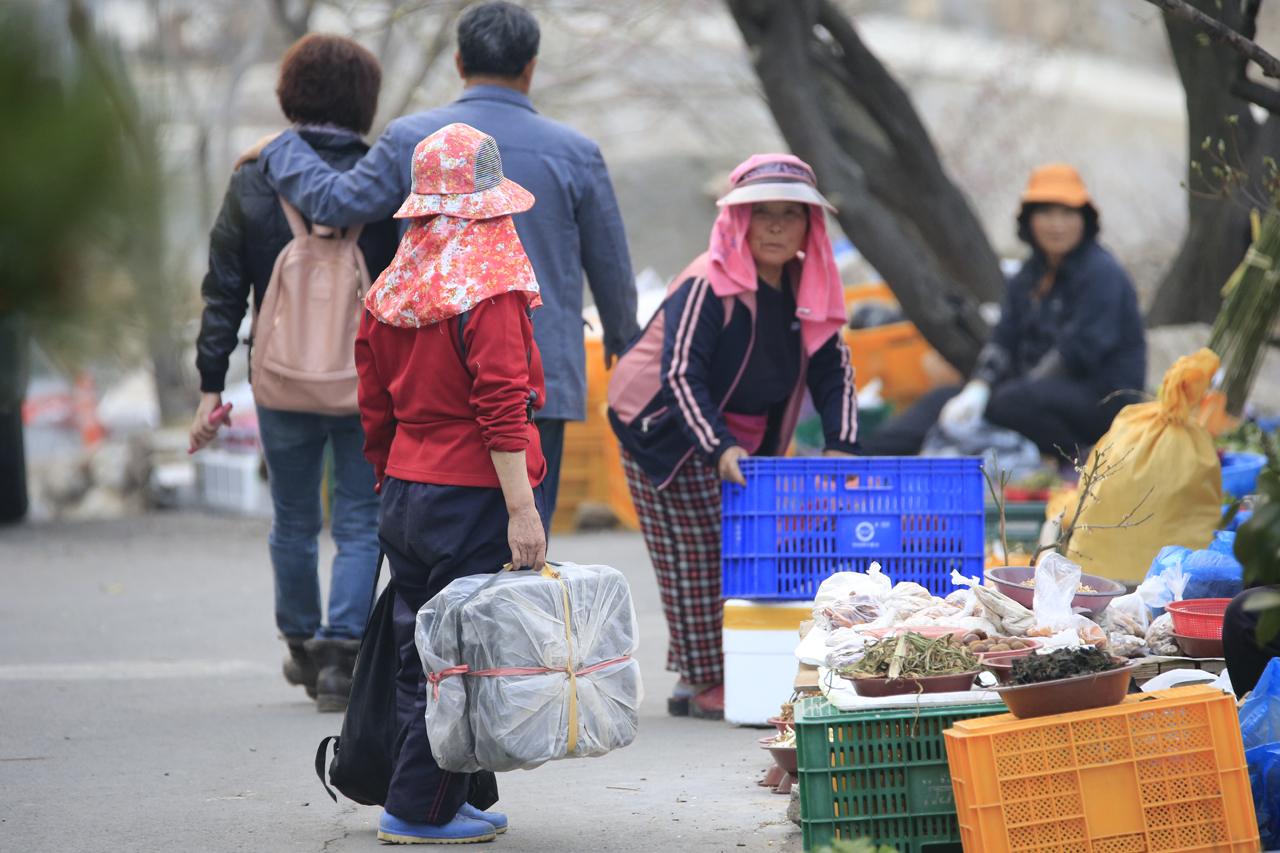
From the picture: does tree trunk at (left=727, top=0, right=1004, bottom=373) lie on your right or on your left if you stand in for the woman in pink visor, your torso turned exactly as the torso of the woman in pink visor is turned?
on your left

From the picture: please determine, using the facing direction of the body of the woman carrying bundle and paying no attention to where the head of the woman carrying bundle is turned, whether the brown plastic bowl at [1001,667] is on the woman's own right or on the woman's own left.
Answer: on the woman's own right

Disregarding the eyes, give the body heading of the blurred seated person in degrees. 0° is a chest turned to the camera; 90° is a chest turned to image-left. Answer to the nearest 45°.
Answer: approximately 45°

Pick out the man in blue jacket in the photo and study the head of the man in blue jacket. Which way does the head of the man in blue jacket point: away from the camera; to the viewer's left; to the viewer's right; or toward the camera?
away from the camera

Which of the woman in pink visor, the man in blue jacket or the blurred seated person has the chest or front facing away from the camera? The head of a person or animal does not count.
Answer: the man in blue jacket

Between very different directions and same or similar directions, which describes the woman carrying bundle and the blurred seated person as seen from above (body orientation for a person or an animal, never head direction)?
very different directions

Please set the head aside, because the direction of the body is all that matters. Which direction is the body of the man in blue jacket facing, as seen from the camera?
away from the camera

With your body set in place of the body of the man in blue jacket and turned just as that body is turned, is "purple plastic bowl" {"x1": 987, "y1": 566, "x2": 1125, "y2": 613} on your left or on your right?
on your right

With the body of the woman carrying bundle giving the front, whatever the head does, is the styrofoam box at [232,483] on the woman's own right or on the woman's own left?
on the woman's own left

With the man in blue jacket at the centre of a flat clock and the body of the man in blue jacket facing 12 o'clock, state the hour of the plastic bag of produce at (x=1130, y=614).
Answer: The plastic bag of produce is roughly at 4 o'clock from the man in blue jacket.
